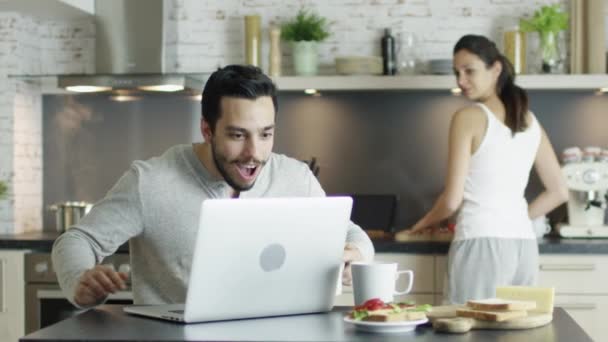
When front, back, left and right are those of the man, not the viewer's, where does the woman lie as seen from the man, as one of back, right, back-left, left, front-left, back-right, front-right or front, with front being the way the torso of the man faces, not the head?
left

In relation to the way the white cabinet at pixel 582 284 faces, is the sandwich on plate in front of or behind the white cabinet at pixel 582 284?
in front

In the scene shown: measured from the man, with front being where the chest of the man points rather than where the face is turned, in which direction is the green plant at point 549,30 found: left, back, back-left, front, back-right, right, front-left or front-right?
left

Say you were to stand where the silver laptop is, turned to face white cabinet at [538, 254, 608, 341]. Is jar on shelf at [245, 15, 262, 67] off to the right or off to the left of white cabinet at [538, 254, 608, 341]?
left

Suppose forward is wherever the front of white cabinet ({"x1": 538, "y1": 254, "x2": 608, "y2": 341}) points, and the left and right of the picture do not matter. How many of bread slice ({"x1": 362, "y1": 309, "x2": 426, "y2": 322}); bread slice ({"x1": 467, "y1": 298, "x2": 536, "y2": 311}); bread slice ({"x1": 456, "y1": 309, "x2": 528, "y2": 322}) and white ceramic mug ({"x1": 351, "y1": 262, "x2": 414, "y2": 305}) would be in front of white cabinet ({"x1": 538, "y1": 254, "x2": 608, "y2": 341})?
4

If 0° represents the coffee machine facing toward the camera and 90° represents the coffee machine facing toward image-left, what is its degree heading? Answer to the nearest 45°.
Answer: approximately 0°

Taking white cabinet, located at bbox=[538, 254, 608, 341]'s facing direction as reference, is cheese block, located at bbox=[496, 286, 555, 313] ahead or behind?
ahead

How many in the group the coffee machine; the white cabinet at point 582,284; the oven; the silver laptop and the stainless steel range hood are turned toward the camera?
4
